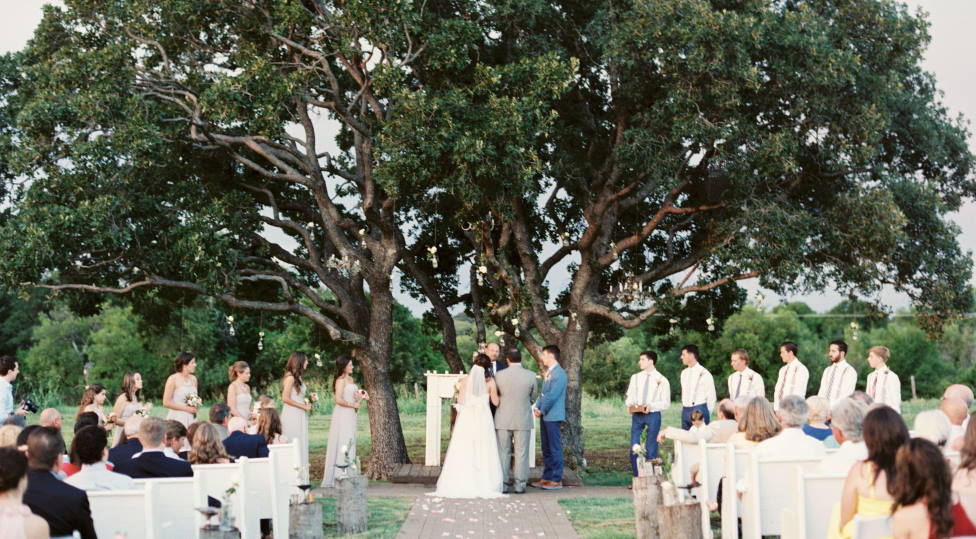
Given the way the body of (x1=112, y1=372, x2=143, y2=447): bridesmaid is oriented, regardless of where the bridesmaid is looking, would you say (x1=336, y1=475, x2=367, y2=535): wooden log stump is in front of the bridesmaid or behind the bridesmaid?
in front

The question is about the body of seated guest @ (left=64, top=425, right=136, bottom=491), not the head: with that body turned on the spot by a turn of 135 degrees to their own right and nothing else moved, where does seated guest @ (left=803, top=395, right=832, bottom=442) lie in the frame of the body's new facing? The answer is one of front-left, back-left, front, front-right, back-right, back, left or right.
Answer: left

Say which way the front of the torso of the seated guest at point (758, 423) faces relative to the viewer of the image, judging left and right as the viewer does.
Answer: facing away from the viewer

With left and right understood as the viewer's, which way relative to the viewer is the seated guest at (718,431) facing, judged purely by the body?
facing away from the viewer and to the left of the viewer

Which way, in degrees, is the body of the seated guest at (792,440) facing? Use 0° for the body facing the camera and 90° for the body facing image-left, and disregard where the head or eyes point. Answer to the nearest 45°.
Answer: approximately 180°

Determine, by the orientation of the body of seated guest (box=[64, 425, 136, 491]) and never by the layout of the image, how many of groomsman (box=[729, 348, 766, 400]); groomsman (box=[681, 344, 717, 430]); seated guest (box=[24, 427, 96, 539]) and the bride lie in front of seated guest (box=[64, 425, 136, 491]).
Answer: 3

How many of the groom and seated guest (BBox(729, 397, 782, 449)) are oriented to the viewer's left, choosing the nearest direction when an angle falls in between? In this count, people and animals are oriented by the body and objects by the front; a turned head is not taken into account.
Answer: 1

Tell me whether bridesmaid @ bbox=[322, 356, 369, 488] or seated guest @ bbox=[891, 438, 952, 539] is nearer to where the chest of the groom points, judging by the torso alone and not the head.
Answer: the bridesmaid

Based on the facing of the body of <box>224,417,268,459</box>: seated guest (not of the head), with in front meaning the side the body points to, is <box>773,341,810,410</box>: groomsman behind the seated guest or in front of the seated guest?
in front

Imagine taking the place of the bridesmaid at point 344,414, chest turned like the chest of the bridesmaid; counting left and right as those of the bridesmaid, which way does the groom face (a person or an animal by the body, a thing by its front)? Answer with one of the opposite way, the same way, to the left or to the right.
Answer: the opposite way

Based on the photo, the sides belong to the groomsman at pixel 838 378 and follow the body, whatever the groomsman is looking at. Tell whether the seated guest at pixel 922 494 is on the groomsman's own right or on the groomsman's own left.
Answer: on the groomsman's own left

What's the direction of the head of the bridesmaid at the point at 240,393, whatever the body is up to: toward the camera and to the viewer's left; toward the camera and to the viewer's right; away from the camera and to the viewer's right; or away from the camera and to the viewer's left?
toward the camera and to the viewer's right

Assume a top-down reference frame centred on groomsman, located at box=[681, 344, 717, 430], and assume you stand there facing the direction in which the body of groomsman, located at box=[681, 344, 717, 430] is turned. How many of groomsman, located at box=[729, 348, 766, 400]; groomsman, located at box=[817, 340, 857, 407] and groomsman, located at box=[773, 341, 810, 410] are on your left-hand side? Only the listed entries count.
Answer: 3

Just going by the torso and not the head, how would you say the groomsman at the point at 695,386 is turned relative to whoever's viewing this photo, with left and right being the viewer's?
facing the viewer and to the left of the viewer

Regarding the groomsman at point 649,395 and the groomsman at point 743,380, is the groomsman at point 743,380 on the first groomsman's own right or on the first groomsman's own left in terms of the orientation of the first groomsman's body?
on the first groomsman's own left
